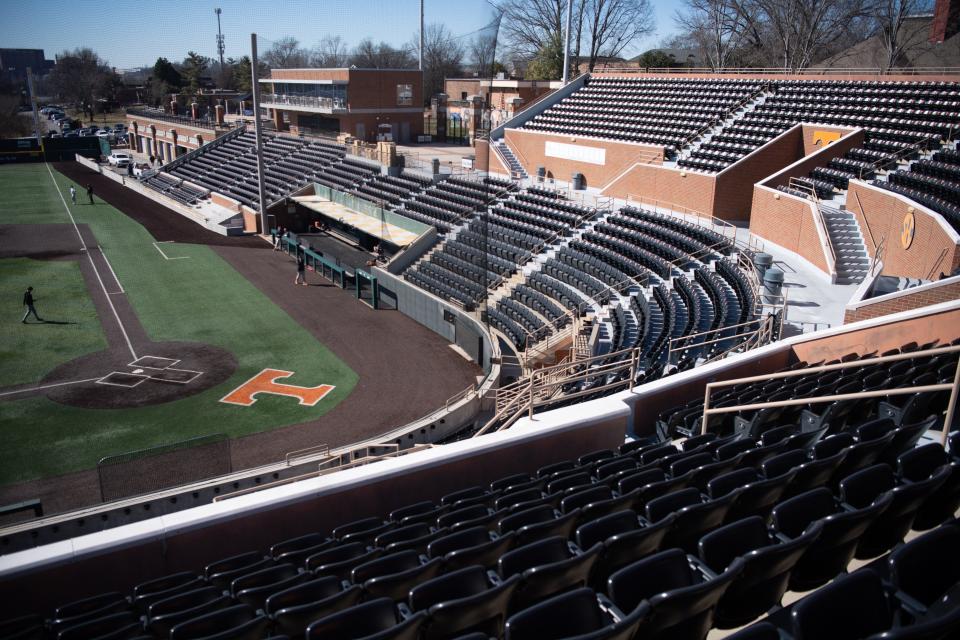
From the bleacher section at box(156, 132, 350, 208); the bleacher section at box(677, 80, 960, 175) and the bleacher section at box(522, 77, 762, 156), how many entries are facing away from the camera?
0

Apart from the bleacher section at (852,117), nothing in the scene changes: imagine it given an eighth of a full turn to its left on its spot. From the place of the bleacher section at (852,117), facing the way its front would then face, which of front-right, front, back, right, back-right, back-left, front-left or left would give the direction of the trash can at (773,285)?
front

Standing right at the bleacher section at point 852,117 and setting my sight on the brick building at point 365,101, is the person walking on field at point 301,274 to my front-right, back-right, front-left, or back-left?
front-left

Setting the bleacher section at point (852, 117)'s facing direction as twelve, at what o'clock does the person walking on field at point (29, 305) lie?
The person walking on field is roughly at 12 o'clock from the bleacher section.

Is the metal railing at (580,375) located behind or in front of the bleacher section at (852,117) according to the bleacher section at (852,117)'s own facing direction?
in front

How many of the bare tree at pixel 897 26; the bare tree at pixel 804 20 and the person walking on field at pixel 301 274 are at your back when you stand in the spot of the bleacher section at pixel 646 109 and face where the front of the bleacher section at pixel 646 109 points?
2

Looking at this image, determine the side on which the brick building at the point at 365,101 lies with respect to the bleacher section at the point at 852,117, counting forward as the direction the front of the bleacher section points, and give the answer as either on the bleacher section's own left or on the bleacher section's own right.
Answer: on the bleacher section's own right

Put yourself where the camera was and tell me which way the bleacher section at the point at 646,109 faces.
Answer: facing the viewer and to the left of the viewer

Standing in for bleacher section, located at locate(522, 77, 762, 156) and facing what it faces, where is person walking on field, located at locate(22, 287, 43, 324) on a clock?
The person walking on field is roughly at 12 o'clock from the bleacher section.

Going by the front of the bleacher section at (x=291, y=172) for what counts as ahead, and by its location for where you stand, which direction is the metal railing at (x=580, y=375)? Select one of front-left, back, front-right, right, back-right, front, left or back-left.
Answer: front-left

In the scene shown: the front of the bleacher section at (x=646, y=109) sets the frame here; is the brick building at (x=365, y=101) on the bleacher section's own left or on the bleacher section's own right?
on the bleacher section's own right

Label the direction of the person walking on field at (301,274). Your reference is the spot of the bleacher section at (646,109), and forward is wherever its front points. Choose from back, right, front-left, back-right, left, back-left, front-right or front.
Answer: front

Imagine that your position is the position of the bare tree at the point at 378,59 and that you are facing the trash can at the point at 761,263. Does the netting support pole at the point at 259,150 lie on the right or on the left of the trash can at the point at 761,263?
right

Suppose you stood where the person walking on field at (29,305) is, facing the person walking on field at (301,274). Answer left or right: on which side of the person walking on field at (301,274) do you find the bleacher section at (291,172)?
left

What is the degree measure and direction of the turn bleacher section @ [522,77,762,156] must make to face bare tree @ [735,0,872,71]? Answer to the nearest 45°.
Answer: approximately 180°
